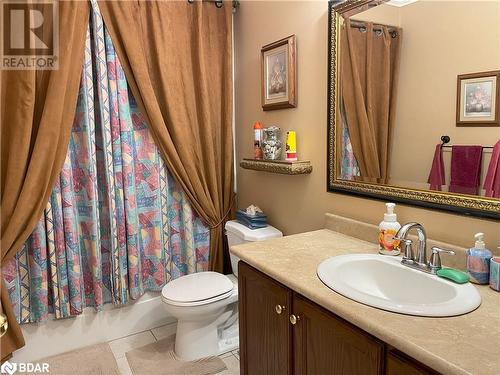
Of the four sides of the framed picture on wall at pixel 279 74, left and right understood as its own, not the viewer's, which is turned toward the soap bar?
left

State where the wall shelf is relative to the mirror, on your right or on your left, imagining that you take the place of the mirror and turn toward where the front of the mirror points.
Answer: on your right

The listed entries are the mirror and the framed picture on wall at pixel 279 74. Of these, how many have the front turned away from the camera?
0

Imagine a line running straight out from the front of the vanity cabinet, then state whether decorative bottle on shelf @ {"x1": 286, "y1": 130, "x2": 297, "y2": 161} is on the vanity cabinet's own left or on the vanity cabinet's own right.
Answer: on the vanity cabinet's own right

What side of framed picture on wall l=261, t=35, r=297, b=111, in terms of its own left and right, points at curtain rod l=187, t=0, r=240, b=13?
right

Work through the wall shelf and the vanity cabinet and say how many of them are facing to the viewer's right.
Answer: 0

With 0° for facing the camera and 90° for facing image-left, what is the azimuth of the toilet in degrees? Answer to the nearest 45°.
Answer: approximately 45°

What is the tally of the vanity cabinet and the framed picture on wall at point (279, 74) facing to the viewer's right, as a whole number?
0

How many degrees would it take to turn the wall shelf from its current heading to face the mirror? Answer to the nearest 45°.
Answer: approximately 90° to its left

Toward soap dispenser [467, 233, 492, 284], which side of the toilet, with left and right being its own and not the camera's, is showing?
left
